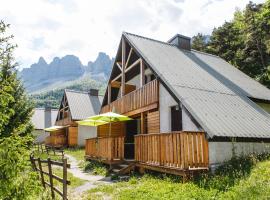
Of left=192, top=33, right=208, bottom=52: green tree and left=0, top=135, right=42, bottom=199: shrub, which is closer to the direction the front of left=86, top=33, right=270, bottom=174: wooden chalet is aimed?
the shrub

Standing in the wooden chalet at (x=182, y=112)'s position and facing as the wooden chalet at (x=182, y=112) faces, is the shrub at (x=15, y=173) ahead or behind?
ahead

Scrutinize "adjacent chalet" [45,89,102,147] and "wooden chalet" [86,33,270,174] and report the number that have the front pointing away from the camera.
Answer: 0

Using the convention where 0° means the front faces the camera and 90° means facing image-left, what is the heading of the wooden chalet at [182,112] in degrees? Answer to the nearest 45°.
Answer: approximately 45°

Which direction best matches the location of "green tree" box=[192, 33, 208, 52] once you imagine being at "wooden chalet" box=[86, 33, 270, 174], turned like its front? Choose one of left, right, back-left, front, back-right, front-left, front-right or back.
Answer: back-right

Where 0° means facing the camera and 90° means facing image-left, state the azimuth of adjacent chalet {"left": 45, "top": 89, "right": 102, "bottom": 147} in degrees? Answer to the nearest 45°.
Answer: approximately 45°

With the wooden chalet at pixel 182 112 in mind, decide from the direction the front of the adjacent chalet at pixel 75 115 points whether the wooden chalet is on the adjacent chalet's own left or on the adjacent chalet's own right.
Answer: on the adjacent chalet's own left

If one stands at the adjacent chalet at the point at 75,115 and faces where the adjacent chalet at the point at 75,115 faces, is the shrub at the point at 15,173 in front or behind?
in front
